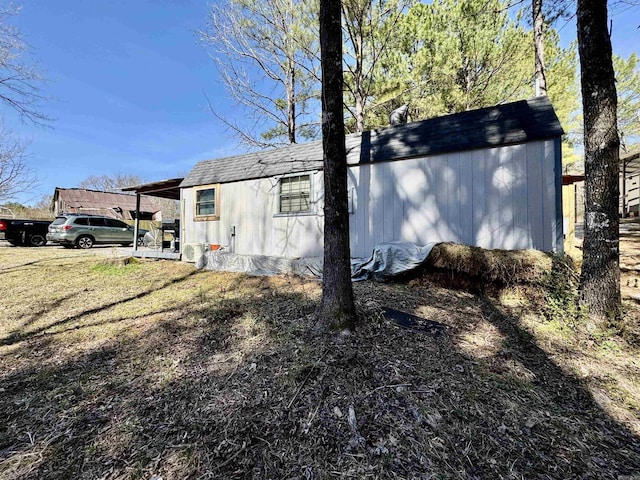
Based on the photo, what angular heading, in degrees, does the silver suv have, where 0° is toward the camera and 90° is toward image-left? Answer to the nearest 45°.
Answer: approximately 225°

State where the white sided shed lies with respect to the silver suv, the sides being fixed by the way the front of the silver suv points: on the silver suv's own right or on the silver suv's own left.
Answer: on the silver suv's own right

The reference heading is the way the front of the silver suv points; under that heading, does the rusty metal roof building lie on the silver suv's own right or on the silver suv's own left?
on the silver suv's own left

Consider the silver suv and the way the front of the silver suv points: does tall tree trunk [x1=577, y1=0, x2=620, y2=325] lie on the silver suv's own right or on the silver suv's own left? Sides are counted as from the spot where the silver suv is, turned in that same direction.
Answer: on the silver suv's own right

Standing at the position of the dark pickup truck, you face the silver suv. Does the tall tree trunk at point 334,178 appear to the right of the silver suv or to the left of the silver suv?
right
